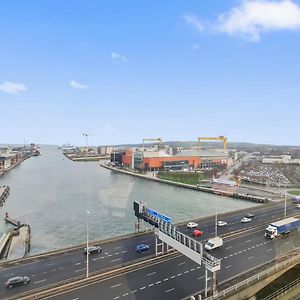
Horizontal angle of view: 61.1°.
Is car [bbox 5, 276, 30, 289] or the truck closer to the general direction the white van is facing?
the car

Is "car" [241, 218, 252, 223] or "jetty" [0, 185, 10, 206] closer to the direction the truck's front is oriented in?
the jetty

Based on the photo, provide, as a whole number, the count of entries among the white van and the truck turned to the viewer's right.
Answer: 0

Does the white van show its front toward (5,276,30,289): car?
yes

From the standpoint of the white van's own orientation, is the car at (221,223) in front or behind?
behind

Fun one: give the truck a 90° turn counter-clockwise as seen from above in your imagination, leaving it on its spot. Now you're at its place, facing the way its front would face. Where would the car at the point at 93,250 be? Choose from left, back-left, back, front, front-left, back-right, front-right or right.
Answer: right

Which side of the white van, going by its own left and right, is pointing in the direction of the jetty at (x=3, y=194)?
right

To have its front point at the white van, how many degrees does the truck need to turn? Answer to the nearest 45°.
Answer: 0° — it already faces it

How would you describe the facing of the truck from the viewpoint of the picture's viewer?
facing the viewer and to the left of the viewer

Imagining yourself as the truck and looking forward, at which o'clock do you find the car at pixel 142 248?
The car is roughly at 12 o'clock from the truck.
